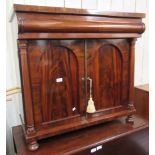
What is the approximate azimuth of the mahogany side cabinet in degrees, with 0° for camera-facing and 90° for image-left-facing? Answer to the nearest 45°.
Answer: approximately 315°
